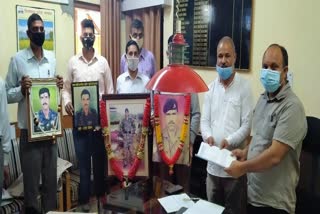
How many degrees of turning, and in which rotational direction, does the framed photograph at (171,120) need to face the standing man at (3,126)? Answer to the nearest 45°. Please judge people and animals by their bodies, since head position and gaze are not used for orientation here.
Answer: approximately 90° to its right

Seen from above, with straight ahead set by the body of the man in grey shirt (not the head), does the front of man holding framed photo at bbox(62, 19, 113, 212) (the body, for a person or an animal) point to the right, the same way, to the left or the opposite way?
to the left

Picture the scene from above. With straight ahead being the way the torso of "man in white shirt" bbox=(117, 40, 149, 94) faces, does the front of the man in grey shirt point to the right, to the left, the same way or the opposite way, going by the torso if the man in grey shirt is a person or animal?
to the right

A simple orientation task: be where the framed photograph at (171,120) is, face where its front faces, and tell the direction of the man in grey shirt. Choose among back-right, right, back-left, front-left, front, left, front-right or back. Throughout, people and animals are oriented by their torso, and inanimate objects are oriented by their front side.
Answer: front-left

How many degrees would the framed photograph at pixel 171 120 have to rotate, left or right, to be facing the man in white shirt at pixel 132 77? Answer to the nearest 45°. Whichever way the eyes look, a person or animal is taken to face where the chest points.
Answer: approximately 135° to its right

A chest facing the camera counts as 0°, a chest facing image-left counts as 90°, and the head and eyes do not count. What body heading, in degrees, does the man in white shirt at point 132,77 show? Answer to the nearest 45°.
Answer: approximately 0°
